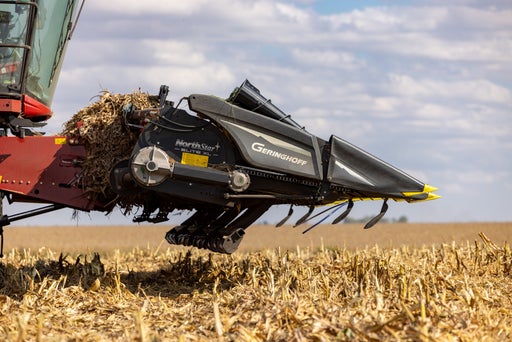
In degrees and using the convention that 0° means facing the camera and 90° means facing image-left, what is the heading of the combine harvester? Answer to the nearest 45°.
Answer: approximately 270°
